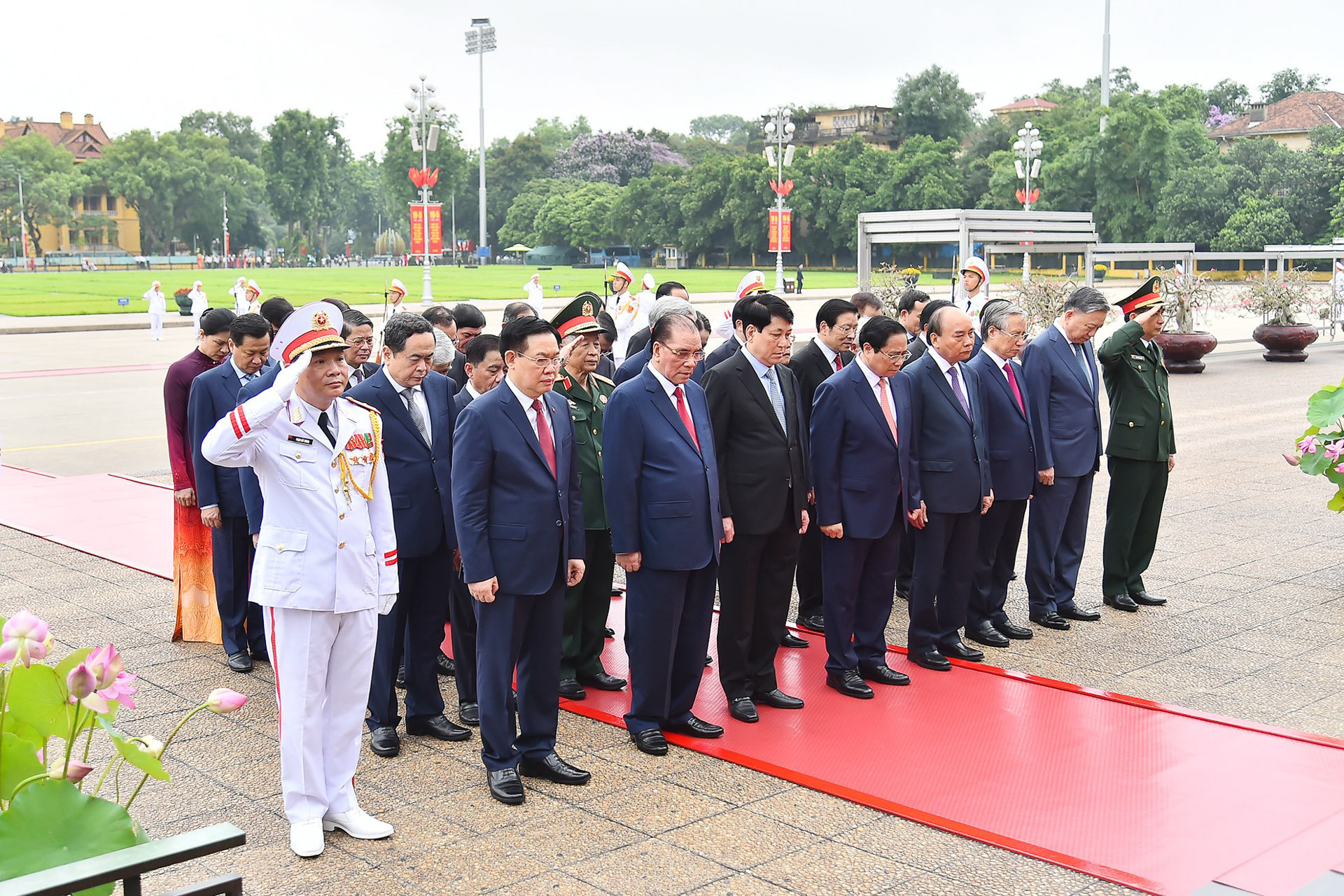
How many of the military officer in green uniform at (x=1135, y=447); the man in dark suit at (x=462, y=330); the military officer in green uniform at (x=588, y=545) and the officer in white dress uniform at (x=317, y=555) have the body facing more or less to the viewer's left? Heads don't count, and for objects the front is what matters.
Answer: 0

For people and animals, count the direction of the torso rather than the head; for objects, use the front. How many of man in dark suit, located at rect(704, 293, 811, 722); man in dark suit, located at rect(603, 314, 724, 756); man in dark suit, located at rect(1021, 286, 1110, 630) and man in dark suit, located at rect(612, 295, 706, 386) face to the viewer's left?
0

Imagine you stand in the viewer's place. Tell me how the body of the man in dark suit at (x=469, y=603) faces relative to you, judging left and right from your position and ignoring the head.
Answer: facing the viewer and to the right of the viewer

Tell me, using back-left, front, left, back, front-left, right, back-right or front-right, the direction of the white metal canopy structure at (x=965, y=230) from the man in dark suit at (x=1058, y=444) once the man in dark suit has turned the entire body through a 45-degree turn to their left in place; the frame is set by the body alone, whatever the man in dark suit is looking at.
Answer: left

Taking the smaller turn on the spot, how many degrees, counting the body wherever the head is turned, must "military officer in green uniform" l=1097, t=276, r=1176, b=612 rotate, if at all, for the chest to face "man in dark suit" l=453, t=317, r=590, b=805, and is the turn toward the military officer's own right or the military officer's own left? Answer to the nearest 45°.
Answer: approximately 90° to the military officer's own right

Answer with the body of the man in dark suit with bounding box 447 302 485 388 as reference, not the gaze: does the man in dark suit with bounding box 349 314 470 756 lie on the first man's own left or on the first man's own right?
on the first man's own right

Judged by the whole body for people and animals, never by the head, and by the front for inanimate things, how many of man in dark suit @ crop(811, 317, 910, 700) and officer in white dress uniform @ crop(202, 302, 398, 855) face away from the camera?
0

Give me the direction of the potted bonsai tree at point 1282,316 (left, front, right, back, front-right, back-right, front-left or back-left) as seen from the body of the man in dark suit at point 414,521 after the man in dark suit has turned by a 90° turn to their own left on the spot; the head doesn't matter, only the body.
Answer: front

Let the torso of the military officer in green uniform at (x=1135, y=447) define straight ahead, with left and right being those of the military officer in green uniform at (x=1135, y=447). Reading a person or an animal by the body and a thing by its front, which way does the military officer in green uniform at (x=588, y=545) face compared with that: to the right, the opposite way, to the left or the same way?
the same way

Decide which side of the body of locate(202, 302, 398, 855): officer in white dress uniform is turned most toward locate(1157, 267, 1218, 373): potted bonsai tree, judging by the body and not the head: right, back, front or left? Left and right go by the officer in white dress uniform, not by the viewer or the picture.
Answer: left

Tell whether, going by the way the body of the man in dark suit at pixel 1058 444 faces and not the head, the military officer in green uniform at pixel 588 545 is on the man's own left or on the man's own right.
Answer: on the man's own right

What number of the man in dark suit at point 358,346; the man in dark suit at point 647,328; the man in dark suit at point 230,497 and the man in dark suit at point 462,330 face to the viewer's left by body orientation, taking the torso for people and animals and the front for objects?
0

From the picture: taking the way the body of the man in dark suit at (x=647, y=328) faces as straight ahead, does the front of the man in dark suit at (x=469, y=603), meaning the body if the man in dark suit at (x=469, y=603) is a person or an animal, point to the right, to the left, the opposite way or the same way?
the same way

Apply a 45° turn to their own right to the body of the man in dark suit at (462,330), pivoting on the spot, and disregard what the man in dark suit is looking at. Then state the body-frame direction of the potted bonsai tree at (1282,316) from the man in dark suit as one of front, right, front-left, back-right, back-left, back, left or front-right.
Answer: back-left

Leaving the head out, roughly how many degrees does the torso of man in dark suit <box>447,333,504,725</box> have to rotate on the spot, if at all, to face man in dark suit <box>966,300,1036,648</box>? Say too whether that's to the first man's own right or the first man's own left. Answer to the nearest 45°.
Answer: approximately 45° to the first man's own left

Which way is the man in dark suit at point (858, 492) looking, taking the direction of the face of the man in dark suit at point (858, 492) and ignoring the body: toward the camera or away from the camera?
toward the camera

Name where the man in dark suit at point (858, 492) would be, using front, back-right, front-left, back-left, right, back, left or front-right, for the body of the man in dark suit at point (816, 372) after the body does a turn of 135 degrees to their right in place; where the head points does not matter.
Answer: left

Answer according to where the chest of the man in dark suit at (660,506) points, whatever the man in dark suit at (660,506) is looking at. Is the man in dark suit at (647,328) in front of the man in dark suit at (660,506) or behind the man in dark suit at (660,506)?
behind

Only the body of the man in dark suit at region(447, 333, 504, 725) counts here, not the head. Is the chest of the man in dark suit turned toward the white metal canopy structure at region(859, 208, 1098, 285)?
no

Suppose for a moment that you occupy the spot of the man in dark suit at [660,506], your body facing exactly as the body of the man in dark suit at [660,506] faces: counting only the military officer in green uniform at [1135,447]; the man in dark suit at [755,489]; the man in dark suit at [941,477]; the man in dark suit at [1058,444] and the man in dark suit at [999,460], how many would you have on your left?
5
